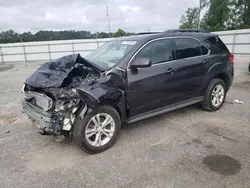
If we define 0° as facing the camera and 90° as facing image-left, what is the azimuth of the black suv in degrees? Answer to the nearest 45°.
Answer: approximately 45°

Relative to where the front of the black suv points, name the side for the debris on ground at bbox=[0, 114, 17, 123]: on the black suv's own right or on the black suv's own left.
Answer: on the black suv's own right
